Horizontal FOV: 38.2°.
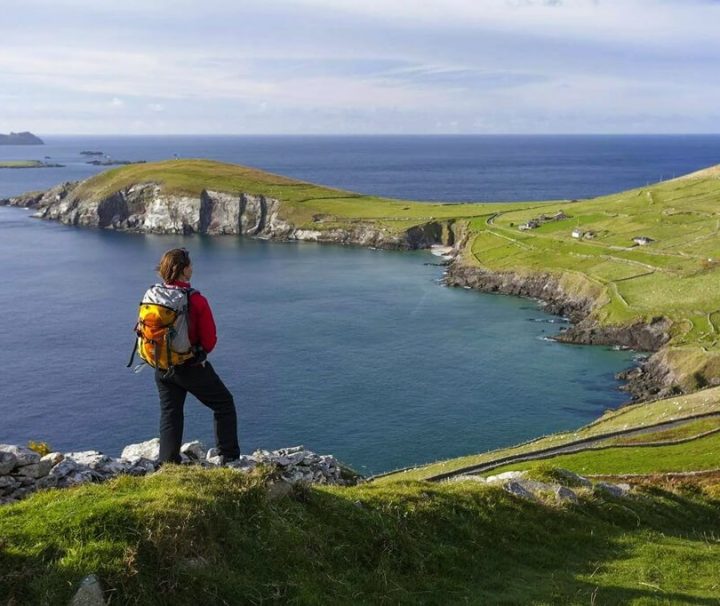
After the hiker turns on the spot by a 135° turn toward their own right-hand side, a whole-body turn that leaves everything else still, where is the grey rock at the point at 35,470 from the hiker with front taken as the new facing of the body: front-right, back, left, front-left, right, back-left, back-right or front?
back-right

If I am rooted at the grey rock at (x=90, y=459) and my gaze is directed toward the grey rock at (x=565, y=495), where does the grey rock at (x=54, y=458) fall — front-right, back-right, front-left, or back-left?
back-right

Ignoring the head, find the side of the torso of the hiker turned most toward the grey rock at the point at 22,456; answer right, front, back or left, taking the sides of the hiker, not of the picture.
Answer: left

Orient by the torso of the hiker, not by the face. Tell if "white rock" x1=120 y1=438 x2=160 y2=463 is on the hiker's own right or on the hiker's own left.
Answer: on the hiker's own left

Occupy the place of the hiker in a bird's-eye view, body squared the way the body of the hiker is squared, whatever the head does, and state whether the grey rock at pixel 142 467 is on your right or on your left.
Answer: on your left

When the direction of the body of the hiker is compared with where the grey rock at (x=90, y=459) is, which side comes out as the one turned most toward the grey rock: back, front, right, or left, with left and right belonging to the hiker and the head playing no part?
left

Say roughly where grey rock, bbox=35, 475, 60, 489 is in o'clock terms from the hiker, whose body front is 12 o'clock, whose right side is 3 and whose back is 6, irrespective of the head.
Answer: The grey rock is roughly at 9 o'clock from the hiker.

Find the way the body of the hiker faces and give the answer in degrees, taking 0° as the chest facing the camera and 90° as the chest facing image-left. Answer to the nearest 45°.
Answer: approximately 225°
